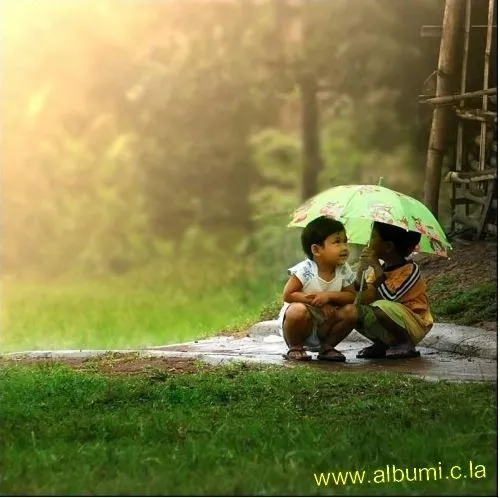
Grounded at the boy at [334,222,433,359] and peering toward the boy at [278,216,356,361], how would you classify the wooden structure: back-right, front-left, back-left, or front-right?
back-right

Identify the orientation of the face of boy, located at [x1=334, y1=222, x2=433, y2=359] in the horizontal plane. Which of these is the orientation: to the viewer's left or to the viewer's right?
to the viewer's left

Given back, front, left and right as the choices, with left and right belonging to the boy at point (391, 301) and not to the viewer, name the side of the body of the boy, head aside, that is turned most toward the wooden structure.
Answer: right

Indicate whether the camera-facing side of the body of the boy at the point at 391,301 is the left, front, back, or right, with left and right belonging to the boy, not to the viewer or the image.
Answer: left
